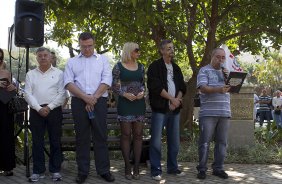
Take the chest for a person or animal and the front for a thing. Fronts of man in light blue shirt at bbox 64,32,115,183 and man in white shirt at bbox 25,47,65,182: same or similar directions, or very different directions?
same or similar directions

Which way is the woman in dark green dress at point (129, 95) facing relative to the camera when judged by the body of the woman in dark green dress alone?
toward the camera

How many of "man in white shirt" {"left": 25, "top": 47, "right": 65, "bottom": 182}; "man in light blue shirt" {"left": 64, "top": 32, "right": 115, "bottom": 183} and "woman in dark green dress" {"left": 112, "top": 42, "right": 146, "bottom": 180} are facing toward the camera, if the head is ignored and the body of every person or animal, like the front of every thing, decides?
3

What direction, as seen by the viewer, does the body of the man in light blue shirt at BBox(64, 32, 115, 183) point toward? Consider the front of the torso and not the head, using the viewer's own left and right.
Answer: facing the viewer

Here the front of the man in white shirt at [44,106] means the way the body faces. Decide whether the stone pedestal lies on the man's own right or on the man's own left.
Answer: on the man's own left

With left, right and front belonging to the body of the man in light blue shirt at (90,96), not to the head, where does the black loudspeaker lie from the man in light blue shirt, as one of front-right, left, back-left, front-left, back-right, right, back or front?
back-right

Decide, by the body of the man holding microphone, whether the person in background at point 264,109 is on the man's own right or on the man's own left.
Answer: on the man's own left

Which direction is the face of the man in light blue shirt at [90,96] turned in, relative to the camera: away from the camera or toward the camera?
toward the camera

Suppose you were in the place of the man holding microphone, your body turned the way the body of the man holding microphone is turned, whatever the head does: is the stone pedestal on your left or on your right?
on your left

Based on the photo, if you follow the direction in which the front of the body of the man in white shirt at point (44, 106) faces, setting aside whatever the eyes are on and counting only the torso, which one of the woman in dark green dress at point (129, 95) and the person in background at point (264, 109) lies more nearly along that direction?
the woman in dark green dress

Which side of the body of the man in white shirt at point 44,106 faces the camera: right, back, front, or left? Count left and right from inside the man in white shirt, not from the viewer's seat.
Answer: front

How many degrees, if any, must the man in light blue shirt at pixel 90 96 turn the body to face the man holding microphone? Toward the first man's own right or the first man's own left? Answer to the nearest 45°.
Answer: approximately 90° to the first man's own left

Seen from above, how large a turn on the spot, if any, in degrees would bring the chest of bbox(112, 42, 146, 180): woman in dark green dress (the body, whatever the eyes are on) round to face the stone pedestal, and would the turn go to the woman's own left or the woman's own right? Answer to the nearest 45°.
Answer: approximately 135° to the woman's own left

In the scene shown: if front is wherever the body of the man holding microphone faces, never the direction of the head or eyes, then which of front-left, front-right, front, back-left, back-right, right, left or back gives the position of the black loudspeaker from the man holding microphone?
back-right
